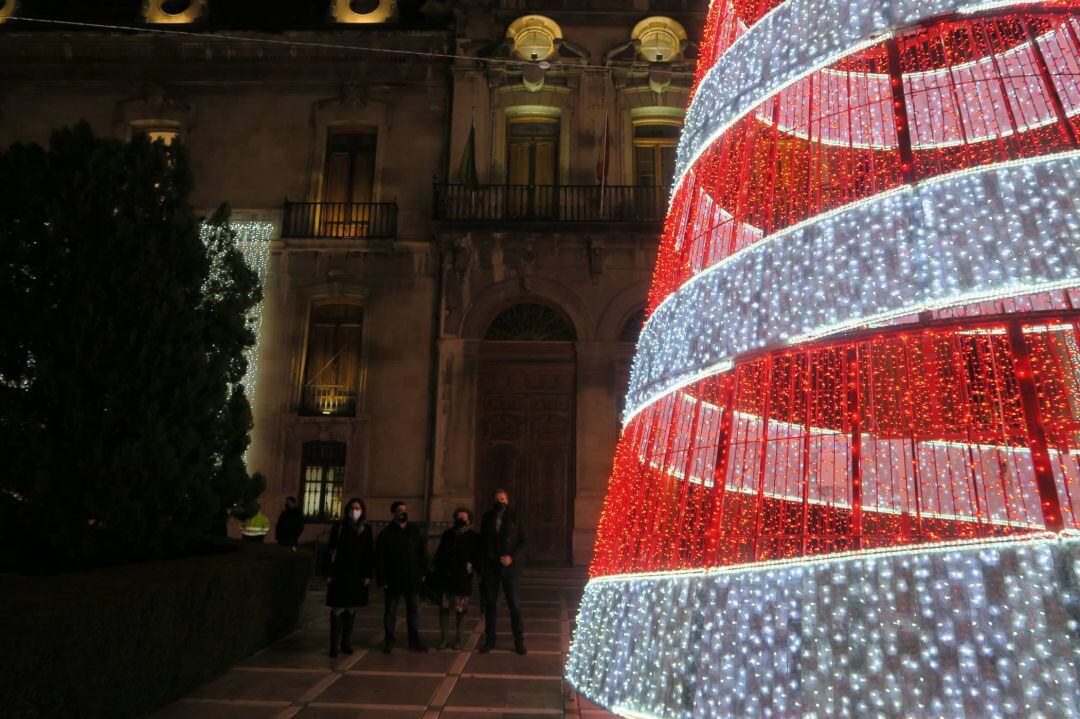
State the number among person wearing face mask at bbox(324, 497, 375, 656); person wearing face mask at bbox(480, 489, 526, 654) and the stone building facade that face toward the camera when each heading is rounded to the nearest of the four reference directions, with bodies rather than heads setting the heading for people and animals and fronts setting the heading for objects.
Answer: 3

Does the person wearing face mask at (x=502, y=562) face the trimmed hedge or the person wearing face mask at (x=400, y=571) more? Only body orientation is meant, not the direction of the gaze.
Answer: the trimmed hedge

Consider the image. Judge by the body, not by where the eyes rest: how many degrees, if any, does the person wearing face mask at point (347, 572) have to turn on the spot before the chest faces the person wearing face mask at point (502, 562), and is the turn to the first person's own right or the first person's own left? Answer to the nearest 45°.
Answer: approximately 90° to the first person's own left

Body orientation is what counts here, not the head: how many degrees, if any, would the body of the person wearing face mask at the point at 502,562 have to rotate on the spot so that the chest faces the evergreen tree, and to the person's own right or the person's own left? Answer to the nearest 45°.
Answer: approximately 90° to the person's own right

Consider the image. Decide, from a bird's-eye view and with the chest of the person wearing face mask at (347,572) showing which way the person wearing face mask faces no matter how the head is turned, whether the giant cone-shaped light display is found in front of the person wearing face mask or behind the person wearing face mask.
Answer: in front

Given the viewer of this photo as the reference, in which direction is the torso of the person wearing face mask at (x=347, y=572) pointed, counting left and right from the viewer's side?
facing the viewer

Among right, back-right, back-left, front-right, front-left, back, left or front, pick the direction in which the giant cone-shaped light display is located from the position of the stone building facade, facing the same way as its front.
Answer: front

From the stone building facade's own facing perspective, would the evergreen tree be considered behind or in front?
in front

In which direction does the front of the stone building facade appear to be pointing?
toward the camera

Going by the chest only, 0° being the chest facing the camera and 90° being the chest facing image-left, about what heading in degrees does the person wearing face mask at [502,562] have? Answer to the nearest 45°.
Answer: approximately 0°

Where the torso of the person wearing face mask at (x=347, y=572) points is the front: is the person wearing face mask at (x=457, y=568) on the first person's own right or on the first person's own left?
on the first person's own left
